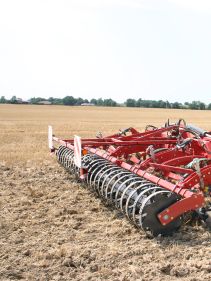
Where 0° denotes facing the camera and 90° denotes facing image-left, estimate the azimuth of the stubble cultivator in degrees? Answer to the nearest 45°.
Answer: approximately 225°
